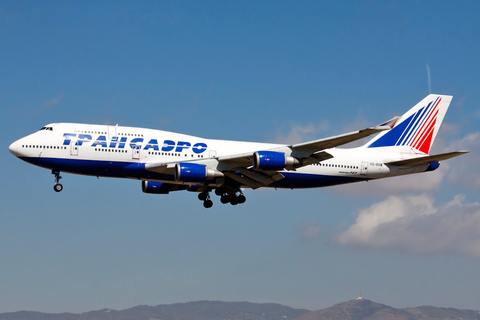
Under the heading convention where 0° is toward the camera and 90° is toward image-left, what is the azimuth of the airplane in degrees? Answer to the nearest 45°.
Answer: approximately 90°
